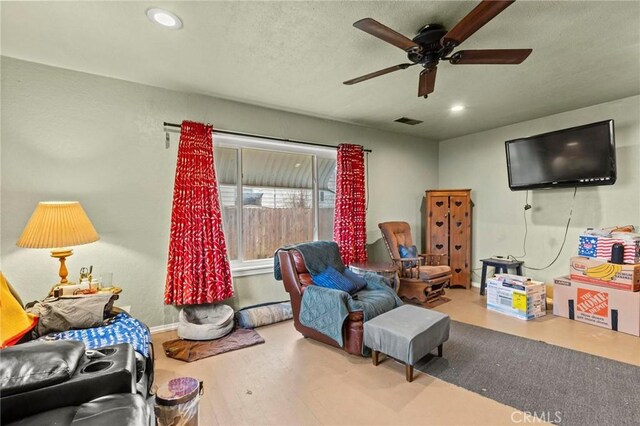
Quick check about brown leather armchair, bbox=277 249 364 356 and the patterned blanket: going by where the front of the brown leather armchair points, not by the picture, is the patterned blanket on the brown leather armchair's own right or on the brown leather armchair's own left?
on the brown leather armchair's own right

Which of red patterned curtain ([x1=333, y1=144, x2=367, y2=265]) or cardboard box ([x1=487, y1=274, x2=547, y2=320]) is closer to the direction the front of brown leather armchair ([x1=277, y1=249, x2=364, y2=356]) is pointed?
the cardboard box

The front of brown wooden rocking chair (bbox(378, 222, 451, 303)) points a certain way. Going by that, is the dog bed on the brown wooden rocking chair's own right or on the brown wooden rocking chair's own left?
on the brown wooden rocking chair's own right

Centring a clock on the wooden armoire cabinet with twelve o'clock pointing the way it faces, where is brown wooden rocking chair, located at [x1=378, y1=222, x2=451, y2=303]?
The brown wooden rocking chair is roughly at 1 o'clock from the wooden armoire cabinet.

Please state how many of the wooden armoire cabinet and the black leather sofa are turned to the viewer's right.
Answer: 1

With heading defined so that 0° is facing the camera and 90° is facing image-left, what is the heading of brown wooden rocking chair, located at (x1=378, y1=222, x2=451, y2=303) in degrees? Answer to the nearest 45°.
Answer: approximately 315°

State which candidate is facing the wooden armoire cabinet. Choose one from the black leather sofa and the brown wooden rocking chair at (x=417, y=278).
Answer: the black leather sofa

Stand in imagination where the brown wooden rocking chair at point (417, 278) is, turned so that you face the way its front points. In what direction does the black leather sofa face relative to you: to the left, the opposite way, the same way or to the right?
to the left

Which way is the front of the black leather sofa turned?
to the viewer's right

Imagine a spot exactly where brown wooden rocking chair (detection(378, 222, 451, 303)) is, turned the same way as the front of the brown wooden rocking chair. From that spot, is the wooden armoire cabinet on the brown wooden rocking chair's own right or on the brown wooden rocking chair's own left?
on the brown wooden rocking chair's own left

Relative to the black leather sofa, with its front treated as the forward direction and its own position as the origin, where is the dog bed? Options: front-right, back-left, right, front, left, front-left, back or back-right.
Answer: front-left

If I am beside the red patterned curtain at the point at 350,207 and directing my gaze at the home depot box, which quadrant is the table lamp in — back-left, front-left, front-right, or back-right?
back-right

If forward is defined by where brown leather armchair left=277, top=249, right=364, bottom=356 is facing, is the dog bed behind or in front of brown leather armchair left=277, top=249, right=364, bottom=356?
behind

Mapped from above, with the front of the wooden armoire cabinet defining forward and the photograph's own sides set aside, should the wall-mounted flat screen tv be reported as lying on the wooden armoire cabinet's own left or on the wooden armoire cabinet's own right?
on the wooden armoire cabinet's own left
